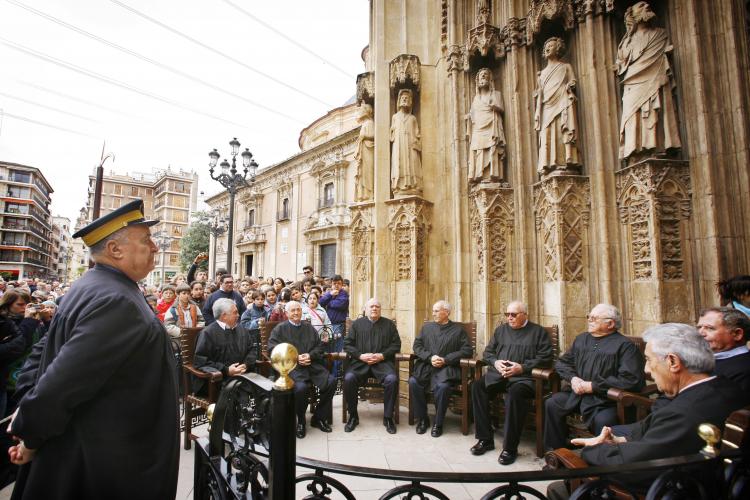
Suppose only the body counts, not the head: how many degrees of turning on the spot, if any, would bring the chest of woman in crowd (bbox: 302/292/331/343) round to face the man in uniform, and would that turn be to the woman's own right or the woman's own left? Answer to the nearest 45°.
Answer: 0° — they already face them

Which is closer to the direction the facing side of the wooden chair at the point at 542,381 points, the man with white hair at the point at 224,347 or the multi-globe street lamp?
the man with white hair

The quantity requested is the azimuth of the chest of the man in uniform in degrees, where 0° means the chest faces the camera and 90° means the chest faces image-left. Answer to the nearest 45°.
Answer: approximately 270°

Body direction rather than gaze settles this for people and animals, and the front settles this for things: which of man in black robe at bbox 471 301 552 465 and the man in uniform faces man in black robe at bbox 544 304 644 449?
the man in uniform

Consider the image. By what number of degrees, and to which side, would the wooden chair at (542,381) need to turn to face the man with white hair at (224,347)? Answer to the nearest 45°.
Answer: approximately 45° to its right

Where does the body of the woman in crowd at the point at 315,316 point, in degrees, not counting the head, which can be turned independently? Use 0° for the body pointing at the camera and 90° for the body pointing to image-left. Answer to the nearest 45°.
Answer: approximately 0°

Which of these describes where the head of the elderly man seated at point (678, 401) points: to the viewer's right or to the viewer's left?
to the viewer's left

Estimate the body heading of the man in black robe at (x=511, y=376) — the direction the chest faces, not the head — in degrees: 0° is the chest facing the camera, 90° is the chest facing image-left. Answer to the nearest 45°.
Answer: approximately 45°

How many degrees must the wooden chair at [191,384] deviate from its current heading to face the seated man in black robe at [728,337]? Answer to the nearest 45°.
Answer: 0° — it already faces them

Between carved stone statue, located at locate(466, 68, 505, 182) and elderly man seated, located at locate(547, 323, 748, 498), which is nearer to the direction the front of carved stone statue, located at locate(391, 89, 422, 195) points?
the elderly man seated

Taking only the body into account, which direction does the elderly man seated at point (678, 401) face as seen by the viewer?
to the viewer's left
